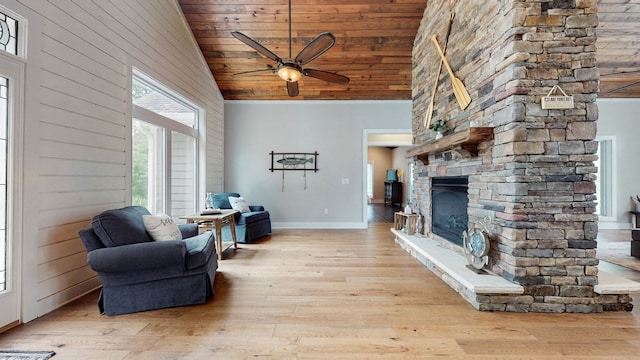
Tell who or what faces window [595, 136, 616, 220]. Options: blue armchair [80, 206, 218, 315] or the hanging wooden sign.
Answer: the blue armchair

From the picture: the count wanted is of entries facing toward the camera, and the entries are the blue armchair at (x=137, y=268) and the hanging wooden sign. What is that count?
1

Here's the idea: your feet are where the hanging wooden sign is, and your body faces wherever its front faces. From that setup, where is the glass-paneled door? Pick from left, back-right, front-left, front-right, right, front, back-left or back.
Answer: front-right

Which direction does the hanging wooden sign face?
toward the camera

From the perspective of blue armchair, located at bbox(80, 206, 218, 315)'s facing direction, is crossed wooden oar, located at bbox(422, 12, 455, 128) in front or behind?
in front

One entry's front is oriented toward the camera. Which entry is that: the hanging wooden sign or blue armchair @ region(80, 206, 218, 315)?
the hanging wooden sign

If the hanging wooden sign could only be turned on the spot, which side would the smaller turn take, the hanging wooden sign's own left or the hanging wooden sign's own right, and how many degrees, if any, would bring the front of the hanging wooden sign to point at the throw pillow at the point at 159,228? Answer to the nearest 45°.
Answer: approximately 45° to the hanging wooden sign's own right

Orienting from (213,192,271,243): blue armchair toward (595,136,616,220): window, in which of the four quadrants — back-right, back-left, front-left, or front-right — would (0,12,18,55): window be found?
back-right

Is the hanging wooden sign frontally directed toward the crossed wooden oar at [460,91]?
no

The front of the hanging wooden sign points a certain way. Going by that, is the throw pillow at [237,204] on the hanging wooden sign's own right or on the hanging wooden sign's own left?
on the hanging wooden sign's own right

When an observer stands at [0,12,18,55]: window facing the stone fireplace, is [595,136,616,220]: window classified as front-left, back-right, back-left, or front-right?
front-left

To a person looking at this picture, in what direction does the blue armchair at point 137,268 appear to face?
facing to the right of the viewer
